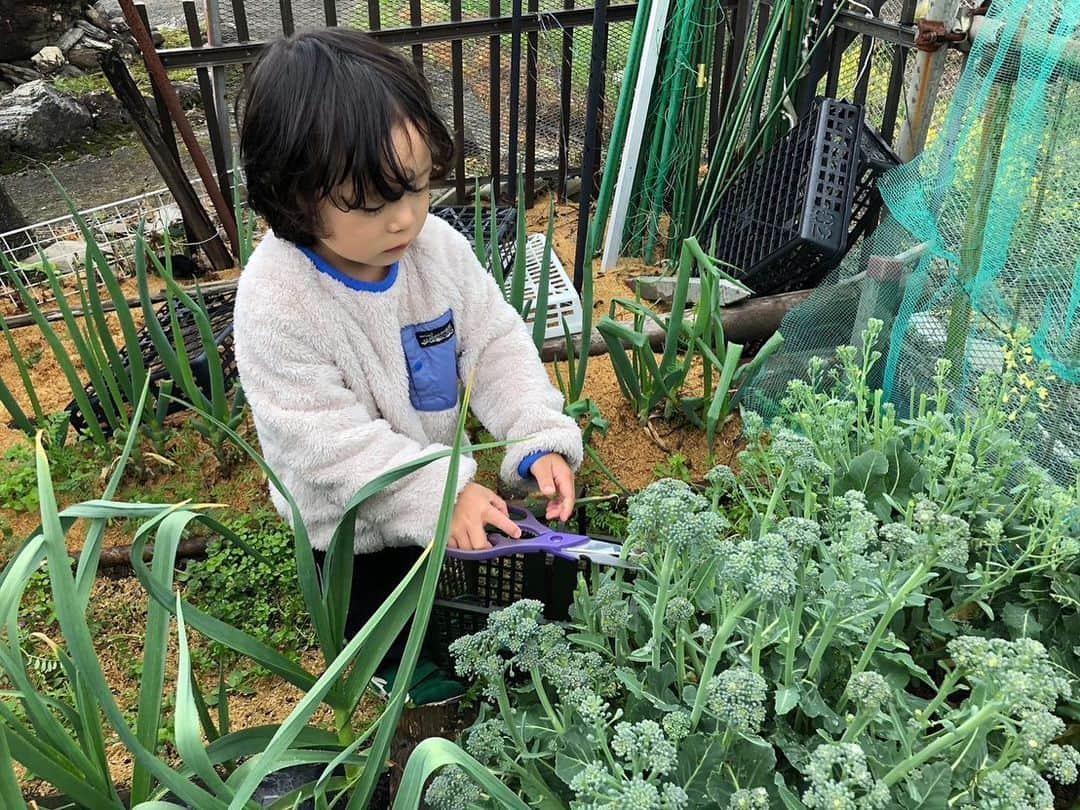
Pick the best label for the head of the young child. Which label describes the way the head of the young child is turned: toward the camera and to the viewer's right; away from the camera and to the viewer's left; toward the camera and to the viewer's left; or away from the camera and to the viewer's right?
toward the camera and to the viewer's right

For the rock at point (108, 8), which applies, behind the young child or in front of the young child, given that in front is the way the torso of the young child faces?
behind

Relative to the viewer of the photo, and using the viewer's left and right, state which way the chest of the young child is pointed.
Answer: facing the viewer and to the right of the viewer

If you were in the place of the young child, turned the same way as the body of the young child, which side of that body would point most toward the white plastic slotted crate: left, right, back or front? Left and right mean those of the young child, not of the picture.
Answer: left

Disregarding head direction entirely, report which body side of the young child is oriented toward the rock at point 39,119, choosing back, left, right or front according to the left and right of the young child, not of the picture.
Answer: back

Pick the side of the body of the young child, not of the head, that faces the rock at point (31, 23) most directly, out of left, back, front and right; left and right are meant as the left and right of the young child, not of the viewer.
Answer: back

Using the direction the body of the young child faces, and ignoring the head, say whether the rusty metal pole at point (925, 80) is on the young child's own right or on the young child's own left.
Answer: on the young child's own left

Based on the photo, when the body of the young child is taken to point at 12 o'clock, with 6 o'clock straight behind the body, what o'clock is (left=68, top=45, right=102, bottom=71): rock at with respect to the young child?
The rock is roughly at 7 o'clock from the young child.

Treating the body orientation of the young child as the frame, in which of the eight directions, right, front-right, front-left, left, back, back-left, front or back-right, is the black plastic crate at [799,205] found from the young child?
left

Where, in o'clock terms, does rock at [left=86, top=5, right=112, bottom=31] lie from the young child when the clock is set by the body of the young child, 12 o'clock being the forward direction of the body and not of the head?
The rock is roughly at 7 o'clock from the young child.

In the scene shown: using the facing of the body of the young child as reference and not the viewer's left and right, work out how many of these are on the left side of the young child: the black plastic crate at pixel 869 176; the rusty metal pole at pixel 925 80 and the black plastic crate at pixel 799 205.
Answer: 3

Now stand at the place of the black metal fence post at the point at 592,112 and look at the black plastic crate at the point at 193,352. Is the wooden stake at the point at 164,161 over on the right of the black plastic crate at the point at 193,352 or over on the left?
right

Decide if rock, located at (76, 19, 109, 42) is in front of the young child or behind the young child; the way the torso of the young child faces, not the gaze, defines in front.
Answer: behind

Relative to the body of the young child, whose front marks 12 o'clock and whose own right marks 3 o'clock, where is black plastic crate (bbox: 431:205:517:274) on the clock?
The black plastic crate is roughly at 8 o'clock from the young child.

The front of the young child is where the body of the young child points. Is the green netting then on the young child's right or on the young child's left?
on the young child's left
